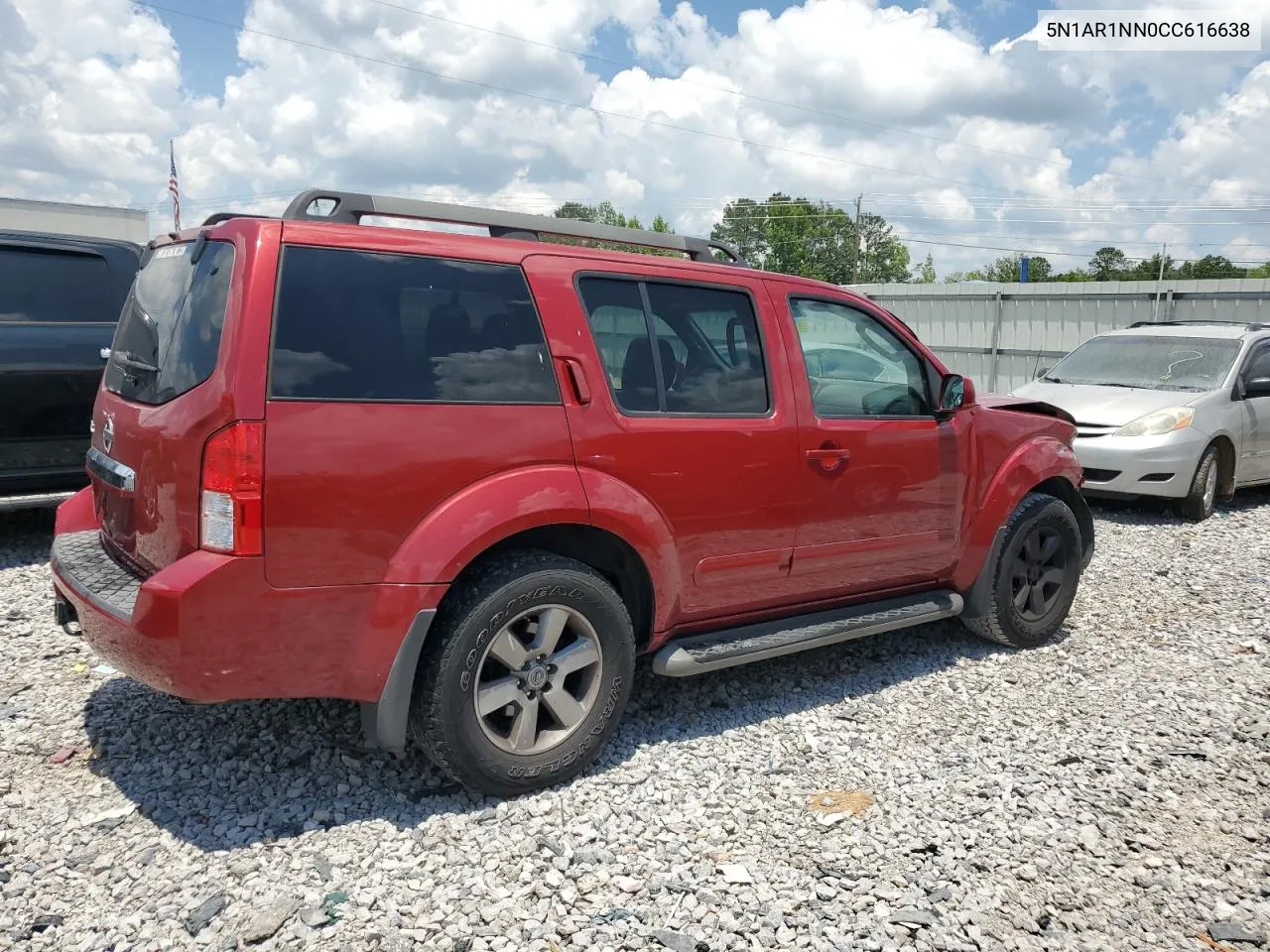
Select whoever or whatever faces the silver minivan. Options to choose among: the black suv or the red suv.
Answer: the red suv

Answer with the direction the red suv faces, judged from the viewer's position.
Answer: facing away from the viewer and to the right of the viewer

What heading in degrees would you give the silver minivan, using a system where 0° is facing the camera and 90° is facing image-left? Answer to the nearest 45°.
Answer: approximately 45°

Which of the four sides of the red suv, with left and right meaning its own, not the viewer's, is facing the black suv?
left

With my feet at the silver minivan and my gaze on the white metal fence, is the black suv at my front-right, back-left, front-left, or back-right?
back-left
